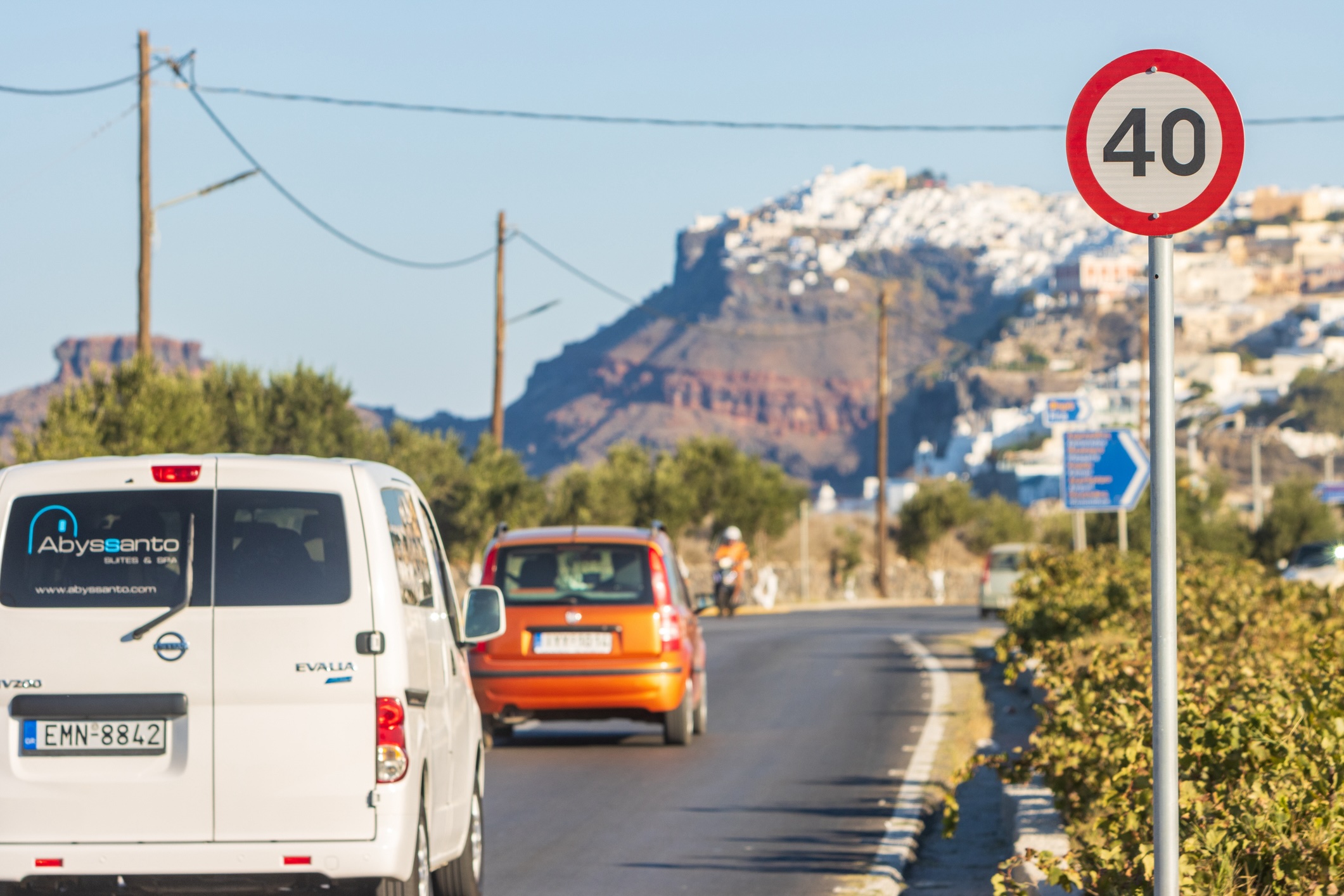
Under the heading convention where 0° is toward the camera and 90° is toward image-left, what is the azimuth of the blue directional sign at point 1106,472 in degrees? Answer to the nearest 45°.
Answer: approximately 0°

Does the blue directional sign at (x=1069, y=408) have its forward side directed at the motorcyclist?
no

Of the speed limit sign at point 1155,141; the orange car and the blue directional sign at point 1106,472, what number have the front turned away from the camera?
1

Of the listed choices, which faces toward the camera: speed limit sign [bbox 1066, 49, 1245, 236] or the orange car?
the speed limit sign

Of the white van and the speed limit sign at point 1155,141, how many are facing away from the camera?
1

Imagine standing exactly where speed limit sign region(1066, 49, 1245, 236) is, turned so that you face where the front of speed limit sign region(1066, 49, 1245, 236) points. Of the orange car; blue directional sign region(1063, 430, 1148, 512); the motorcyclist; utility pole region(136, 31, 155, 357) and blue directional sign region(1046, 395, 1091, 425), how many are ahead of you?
0

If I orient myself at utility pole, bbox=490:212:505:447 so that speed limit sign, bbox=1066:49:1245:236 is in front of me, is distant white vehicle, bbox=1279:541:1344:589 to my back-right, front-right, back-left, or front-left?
front-left

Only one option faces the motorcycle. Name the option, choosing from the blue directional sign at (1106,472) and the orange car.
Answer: the orange car

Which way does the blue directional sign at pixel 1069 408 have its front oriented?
toward the camera

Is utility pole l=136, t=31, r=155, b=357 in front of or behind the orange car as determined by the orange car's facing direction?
in front

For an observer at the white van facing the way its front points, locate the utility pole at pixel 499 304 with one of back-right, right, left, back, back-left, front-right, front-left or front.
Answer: front

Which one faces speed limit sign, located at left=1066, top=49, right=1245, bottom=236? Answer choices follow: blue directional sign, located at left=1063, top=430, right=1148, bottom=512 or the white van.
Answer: the blue directional sign

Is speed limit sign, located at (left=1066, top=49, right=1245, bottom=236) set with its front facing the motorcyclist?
no

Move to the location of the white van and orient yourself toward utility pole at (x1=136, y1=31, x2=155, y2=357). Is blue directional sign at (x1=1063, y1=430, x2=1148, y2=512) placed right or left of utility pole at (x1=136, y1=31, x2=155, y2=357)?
right

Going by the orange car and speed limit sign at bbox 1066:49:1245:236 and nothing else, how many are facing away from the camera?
1

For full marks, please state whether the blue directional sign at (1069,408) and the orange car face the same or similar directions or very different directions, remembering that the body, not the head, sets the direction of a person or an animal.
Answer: very different directions

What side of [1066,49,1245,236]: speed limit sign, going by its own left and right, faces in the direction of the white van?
right

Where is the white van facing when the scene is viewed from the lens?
facing away from the viewer

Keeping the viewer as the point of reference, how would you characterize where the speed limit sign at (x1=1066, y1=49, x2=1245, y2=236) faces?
facing the viewer

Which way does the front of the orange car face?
away from the camera

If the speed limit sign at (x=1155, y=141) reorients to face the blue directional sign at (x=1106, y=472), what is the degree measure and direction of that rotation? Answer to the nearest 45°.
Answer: approximately 180°

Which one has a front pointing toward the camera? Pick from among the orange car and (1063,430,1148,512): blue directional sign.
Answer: the blue directional sign
